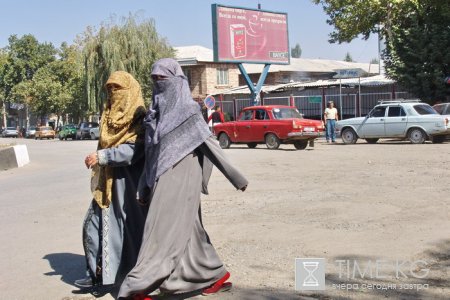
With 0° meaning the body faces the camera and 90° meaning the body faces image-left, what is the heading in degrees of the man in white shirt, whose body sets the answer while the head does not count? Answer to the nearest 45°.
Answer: approximately 0°

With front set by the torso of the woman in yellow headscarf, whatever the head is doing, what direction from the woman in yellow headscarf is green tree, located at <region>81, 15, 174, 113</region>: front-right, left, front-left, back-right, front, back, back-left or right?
back-right

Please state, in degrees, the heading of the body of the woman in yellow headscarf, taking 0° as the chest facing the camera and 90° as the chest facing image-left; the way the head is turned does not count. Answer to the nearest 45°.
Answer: approximately 45°

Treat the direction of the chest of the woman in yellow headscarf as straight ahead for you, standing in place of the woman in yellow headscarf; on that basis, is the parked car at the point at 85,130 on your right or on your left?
on your right

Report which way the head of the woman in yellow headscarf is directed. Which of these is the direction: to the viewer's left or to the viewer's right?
to the viewer's left

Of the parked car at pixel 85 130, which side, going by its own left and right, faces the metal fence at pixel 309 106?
left

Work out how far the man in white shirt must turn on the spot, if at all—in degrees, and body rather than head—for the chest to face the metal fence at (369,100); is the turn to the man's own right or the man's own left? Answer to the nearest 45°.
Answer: approximately 180°

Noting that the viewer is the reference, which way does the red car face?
facing away from the viewer and to the left of the viewer

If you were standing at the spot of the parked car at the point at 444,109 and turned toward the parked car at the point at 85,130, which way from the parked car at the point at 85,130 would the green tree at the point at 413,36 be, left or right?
right

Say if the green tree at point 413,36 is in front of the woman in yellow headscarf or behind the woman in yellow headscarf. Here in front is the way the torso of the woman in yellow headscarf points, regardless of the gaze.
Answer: behind

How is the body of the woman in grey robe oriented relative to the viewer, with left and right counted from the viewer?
facing to the left of the viewer

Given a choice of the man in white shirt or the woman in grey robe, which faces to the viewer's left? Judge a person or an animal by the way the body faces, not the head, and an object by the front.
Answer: the woman in grey robe
